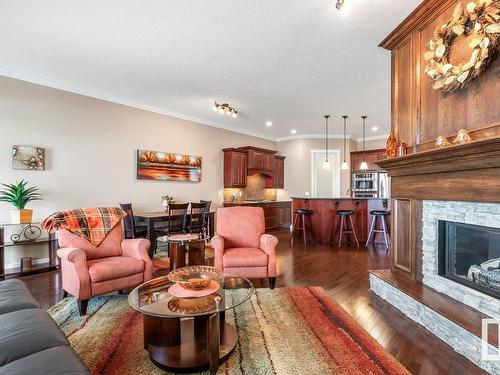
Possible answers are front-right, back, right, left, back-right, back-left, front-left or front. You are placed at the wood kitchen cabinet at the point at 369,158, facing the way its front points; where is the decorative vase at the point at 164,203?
front-right

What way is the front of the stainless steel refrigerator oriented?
toward the camera

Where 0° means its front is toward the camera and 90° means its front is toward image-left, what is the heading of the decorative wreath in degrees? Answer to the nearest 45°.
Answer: approximately 45°

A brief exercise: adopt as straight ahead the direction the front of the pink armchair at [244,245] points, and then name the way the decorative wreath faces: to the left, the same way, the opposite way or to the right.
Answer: to the right

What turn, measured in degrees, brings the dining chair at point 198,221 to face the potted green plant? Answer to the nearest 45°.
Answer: approximately 45° to its left

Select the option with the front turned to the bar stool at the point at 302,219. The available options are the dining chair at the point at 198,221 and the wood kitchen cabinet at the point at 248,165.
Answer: the wood kitchen cabinet

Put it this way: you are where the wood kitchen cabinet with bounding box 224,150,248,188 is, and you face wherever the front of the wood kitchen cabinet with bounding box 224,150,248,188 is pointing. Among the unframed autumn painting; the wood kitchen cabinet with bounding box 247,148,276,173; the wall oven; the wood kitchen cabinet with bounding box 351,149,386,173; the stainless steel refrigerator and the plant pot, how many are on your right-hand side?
2

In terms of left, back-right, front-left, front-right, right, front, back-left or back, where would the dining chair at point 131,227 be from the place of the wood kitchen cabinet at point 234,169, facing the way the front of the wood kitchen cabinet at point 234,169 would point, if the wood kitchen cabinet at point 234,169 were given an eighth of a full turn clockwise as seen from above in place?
front-right

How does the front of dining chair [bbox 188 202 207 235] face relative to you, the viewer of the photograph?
facing away from the viewer and to the left of the viewer

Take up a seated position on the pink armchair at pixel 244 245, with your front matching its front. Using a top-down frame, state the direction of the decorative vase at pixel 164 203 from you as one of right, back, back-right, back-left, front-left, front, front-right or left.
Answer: back-right

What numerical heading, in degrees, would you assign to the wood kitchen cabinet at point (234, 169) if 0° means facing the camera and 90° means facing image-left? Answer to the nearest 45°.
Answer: approximately 315°

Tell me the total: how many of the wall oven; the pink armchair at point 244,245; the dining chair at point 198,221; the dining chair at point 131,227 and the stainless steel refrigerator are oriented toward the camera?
3

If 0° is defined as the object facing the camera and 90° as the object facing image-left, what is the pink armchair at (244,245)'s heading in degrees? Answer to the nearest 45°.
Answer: approximately 0°
